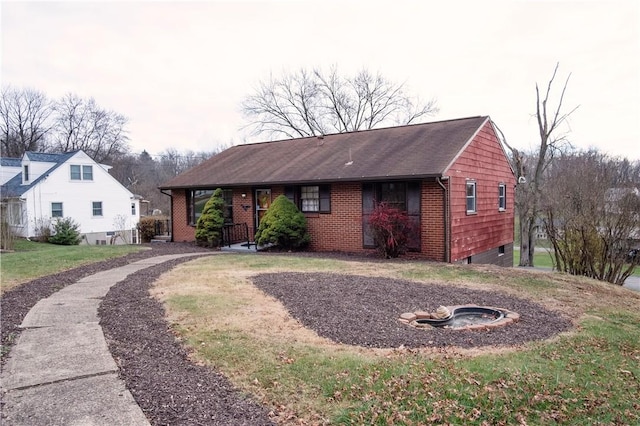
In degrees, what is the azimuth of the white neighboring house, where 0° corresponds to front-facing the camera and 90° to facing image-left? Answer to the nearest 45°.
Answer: approximately 45°

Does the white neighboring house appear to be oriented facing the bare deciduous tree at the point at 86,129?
no

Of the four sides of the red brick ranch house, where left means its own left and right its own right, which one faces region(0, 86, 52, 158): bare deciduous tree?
right

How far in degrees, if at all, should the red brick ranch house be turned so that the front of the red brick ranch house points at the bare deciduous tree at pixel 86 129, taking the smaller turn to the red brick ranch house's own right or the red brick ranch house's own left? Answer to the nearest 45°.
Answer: approximately 90° to the red brick ranch house's own right

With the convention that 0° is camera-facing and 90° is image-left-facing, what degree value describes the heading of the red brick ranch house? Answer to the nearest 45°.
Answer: approximately 45°

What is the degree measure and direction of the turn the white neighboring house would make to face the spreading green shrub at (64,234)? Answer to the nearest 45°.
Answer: approximately 45° to its left

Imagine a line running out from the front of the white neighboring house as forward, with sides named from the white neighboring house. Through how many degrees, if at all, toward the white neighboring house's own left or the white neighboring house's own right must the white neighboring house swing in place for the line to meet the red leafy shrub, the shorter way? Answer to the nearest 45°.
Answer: approximately 45° to the white neighboring house's own left

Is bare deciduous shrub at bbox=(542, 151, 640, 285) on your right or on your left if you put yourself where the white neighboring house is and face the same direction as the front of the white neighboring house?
on your left

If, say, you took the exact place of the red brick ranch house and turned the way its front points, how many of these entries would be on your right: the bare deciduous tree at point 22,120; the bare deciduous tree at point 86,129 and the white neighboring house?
3

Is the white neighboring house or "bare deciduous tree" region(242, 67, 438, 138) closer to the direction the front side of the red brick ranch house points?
the white neighboring house

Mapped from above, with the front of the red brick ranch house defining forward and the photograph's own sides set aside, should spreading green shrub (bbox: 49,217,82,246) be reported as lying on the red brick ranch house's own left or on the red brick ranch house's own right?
on the red brick ranch house's own right

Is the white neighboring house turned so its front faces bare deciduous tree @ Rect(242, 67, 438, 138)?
no

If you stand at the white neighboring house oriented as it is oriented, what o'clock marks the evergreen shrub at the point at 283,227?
The evergreen shrub is roughly at 10 o'clock from the white neighboring house.

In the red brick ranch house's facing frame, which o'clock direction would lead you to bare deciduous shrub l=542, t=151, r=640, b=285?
The bare deciduous shrub is roughly at 8 o'clock from the red brick ranch house.

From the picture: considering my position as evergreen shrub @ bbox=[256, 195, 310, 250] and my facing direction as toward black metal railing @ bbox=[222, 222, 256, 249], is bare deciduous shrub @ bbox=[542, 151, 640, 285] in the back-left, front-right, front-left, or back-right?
back-right

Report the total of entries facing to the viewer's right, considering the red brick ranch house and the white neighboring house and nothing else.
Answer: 0

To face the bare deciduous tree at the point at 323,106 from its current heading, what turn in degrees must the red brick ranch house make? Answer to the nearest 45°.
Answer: approximately 135° to its right
